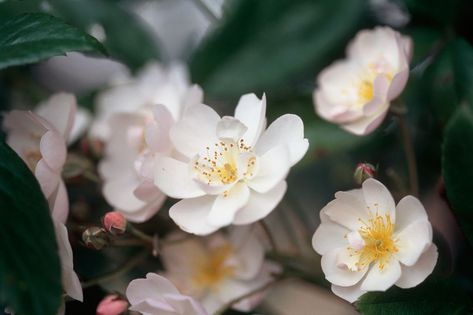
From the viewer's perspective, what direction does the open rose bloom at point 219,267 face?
toward the camera
